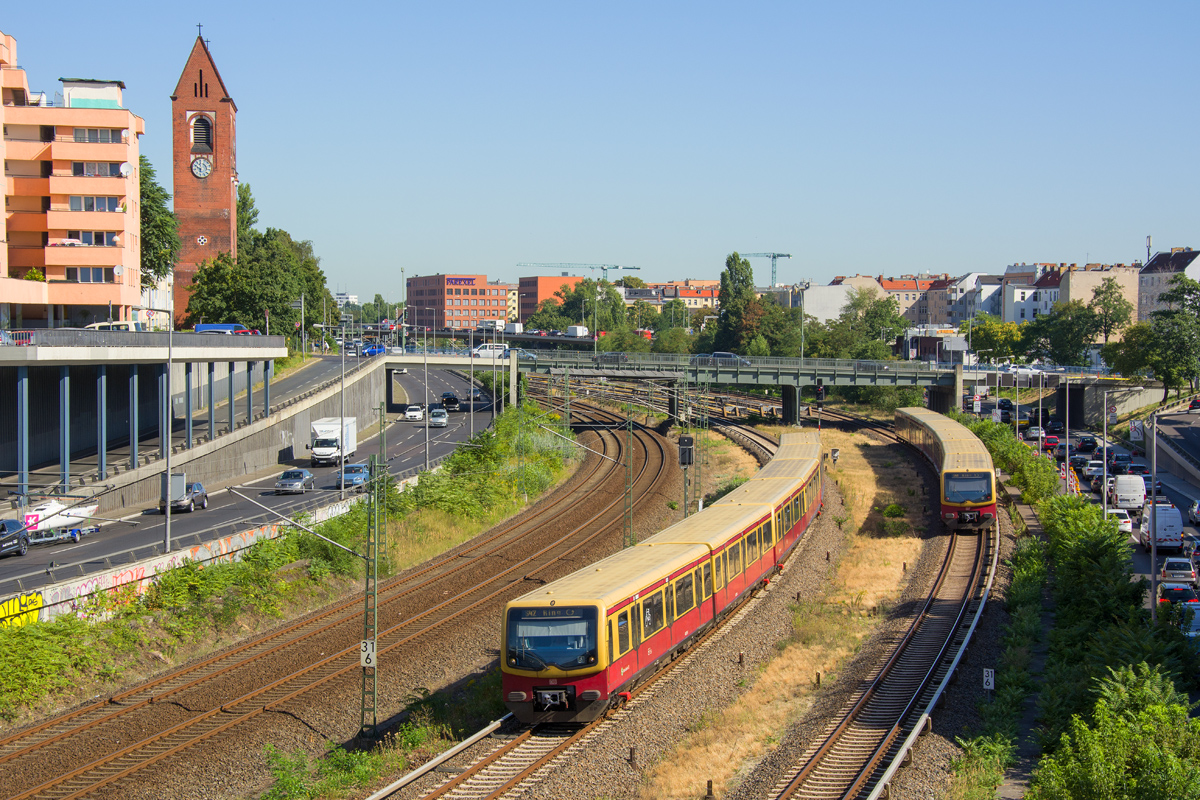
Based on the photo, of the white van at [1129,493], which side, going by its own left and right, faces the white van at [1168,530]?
back

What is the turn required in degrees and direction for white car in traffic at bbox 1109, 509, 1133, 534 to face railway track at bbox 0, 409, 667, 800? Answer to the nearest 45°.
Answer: approximately 135° to its left

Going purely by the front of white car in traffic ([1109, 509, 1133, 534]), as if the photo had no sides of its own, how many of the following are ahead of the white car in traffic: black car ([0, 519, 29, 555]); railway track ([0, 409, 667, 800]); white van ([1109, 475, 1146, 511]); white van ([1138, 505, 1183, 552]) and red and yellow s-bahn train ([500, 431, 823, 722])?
1

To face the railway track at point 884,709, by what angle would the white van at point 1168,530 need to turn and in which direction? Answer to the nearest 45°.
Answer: approximately 180°

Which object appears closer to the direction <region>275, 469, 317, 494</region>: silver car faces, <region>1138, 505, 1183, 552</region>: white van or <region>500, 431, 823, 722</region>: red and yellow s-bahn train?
the red and yellow s-bahn train

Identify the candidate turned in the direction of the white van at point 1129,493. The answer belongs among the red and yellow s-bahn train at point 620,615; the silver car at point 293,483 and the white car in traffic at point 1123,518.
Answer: the white car in traffic

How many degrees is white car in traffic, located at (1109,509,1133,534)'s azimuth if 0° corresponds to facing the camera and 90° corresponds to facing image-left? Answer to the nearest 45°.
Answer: approximately 180°

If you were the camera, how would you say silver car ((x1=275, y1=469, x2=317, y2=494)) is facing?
facing the viewer and to the left of the viewer

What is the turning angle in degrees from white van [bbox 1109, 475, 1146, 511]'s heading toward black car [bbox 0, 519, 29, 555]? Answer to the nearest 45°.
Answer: approximately 135° to its left

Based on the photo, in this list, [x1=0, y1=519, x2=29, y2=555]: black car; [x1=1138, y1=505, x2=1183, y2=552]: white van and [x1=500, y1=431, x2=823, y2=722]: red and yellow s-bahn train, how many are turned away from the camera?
1

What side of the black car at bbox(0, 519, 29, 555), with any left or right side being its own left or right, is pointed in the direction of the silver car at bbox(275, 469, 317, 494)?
back

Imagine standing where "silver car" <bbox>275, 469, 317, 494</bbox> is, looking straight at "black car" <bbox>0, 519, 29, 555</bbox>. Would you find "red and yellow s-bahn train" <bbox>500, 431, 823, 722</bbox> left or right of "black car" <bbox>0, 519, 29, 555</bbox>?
left

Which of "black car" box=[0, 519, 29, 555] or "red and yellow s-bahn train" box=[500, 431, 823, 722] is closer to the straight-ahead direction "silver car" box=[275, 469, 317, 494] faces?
the black car

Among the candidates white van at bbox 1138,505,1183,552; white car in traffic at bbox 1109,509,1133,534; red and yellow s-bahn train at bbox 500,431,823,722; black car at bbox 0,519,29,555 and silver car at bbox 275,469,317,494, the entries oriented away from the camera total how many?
2

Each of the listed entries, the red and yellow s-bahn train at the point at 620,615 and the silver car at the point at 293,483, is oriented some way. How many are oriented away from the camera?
0

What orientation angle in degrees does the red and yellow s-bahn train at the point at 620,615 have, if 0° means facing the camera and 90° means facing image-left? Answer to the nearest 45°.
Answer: approximately 45°

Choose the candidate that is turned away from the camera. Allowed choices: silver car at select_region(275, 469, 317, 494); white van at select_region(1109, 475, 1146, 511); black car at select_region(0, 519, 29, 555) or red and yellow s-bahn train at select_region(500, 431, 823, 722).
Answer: the white van

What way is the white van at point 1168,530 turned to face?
away from the camera

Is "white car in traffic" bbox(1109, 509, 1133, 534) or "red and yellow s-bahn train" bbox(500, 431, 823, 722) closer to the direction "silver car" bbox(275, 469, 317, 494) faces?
the red and yellow s-bahn train

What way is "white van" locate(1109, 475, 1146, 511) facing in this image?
away from the camera

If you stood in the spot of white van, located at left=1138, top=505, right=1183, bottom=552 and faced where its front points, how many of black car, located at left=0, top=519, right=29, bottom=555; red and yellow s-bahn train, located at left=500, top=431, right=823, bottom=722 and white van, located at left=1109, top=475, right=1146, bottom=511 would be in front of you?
1
